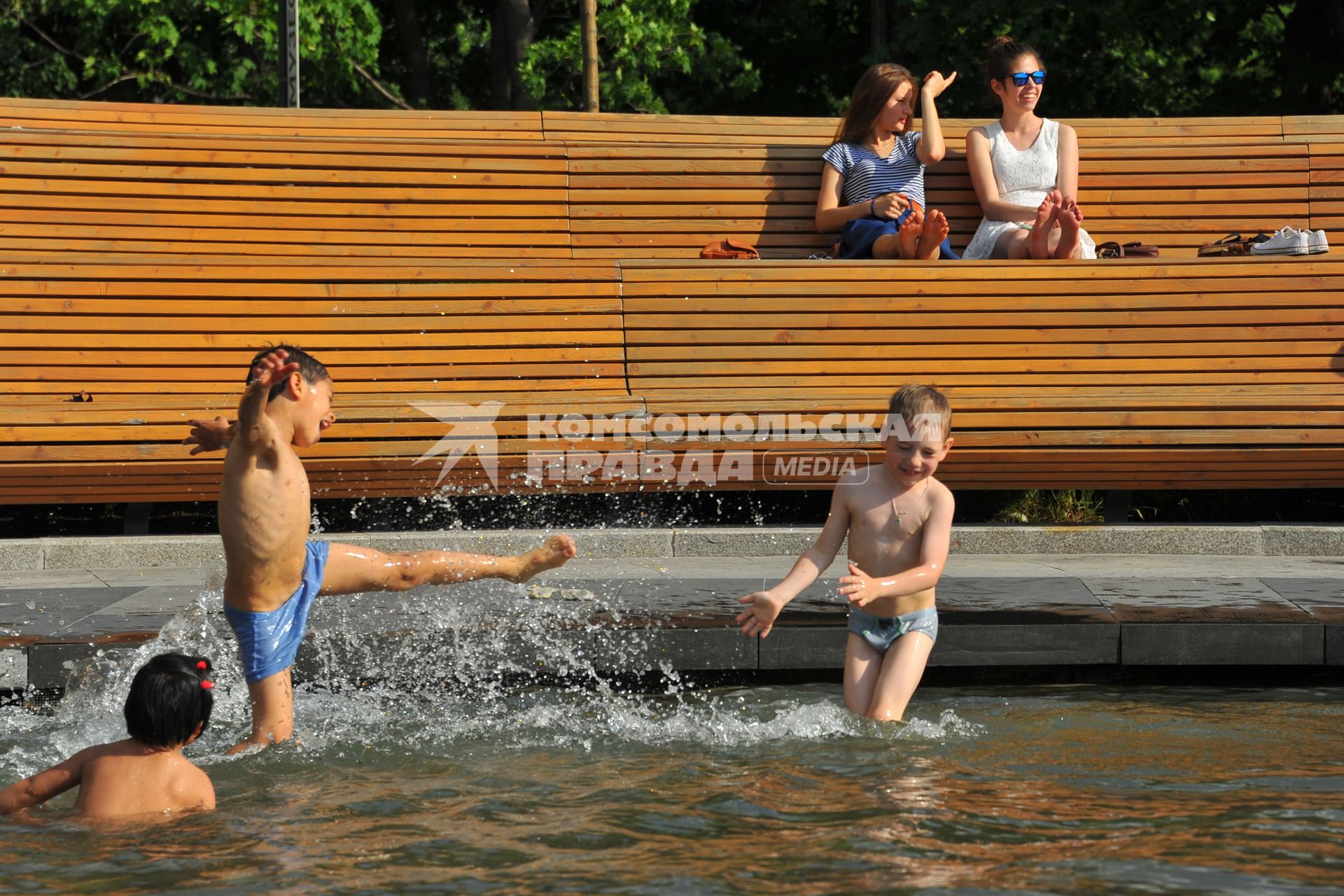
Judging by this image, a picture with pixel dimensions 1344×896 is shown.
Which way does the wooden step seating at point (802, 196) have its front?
toward the camera

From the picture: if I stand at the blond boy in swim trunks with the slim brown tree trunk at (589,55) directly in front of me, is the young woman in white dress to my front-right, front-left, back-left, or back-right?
front-right

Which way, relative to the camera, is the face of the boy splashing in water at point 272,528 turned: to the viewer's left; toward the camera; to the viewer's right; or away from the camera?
to the viewer's right

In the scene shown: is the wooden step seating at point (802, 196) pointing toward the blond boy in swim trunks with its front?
yes

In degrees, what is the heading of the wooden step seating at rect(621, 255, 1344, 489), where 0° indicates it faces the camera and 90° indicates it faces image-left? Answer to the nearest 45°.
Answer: approximately 0°

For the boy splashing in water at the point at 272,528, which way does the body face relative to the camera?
to the viewer's right

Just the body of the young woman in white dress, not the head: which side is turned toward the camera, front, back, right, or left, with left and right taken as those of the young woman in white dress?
front

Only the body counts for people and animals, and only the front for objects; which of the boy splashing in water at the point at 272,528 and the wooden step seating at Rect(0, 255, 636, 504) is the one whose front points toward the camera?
the wooden step seating

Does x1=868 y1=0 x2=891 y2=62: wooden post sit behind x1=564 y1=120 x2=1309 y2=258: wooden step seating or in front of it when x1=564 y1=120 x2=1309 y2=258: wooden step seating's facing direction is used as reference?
behind

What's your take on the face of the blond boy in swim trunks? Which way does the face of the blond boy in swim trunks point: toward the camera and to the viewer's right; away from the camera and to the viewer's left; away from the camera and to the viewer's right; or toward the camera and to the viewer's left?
toward the camera and to the viewer's left

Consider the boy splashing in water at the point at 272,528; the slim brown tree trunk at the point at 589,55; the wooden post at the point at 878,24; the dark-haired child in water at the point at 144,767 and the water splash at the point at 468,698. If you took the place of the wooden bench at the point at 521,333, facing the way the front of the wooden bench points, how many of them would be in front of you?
3

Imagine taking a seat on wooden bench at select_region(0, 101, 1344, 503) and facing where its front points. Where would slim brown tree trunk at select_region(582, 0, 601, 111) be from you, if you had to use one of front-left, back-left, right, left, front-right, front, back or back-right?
back

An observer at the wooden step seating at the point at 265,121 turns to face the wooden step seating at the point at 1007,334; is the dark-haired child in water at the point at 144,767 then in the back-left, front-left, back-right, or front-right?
front-right

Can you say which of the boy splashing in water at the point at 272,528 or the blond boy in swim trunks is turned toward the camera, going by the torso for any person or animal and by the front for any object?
the blond boy in swim trunks

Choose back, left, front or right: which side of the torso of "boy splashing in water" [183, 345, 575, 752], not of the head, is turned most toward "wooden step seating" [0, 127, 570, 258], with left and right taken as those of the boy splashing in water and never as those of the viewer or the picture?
left

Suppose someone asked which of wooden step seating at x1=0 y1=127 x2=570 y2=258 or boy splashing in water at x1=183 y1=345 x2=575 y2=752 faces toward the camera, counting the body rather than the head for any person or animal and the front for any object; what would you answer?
the wooden step seating
